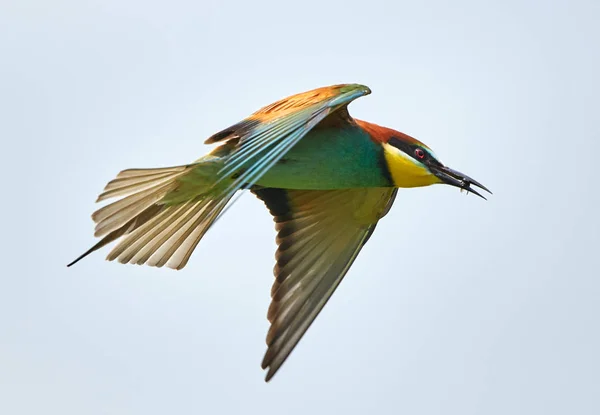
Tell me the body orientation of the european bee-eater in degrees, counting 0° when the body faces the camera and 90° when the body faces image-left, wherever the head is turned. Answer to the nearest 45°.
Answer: approximately 270°
